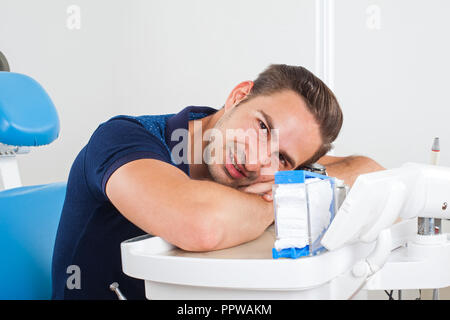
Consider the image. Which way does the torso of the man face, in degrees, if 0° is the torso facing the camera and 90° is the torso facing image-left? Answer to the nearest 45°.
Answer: approximately 315°
